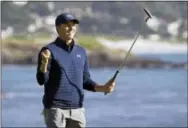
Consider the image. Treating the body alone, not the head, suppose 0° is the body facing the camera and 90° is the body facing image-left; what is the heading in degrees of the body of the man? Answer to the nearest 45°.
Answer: approximately 315°
